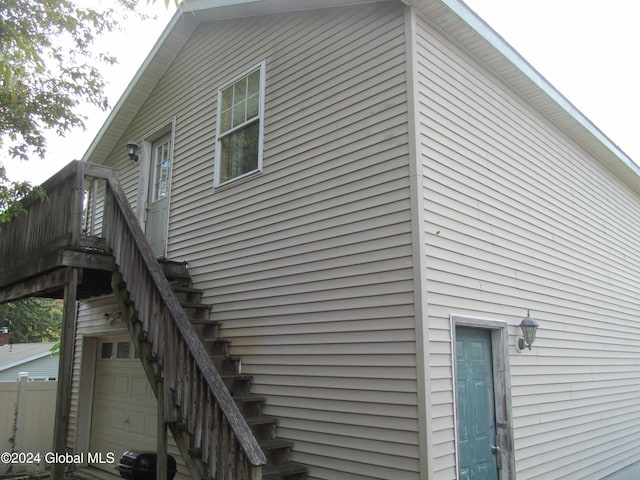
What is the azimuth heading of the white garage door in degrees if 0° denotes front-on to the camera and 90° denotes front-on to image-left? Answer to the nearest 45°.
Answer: approximately 45°

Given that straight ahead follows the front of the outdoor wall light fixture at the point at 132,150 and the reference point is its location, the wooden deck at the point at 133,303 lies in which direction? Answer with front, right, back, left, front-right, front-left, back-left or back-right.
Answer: front-left

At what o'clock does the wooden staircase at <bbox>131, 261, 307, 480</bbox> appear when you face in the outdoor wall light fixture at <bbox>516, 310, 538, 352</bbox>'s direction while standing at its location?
The wooden staircase is roughly at 4 o'clock from the outdoor wall light fixture.

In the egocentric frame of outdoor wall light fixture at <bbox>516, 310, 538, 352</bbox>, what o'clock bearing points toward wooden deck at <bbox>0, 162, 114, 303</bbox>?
The wooden deck is roughly at 4 o'clock from the outdoor wall light fixture.

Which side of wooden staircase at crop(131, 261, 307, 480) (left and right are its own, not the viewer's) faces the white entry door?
back

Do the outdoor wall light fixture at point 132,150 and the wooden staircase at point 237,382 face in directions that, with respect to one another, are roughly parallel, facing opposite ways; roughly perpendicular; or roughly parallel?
roughly perpendicular

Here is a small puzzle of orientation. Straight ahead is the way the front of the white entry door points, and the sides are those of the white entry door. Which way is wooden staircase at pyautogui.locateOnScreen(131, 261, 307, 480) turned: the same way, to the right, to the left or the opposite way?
to the left

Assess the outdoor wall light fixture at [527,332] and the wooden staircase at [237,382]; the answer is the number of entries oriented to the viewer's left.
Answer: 0

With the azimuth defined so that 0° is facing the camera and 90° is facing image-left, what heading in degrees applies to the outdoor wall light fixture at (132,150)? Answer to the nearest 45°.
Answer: approximately 45°

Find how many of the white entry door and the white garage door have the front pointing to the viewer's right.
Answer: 0

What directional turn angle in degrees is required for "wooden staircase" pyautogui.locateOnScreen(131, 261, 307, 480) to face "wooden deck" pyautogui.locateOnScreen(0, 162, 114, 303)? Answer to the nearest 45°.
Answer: approximately 135° to its right

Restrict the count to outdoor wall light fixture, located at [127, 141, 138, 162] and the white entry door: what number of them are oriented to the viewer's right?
0

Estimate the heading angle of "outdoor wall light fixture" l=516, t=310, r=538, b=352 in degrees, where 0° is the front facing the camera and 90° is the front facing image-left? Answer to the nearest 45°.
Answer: approximately 315°

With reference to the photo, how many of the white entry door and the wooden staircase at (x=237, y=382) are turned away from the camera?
0
